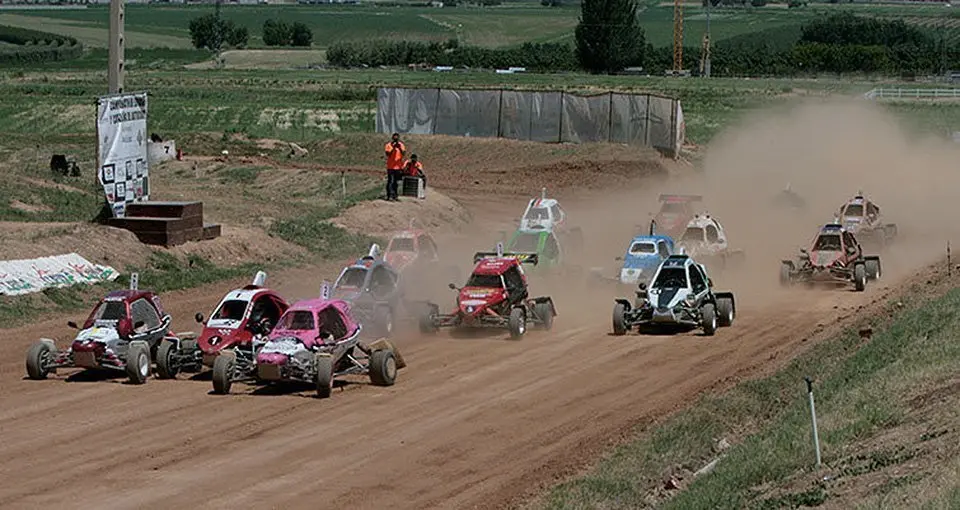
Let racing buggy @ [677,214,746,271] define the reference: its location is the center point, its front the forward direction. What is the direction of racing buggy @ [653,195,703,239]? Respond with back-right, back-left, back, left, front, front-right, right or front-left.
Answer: back-right

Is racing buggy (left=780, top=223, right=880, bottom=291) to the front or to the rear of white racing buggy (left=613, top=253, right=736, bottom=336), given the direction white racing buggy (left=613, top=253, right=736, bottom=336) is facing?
to the rear

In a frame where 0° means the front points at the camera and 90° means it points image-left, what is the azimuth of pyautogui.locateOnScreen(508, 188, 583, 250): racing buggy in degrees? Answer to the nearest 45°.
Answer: approximately 45°

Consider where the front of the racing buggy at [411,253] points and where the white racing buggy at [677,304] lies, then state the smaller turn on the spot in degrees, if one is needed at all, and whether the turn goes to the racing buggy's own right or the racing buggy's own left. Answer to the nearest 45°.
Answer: approximately 90° to the racing buggy's own left

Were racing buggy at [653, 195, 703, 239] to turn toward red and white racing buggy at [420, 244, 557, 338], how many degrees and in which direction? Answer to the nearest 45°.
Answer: approximately 45° to its left

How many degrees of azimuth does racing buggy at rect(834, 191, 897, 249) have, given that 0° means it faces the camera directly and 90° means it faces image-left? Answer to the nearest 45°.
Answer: approximately 45°

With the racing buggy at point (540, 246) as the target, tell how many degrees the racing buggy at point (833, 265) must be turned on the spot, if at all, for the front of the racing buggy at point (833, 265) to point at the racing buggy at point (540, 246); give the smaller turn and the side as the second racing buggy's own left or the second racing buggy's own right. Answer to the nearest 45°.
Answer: approximately 45° to the second racing buggy's own right
